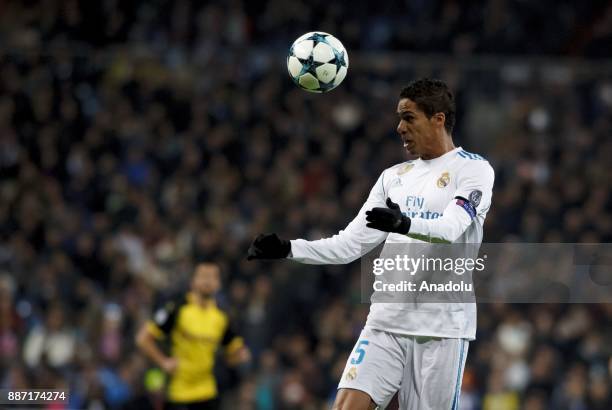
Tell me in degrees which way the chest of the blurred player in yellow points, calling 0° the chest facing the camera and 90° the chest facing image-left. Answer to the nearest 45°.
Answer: approximately 315°
